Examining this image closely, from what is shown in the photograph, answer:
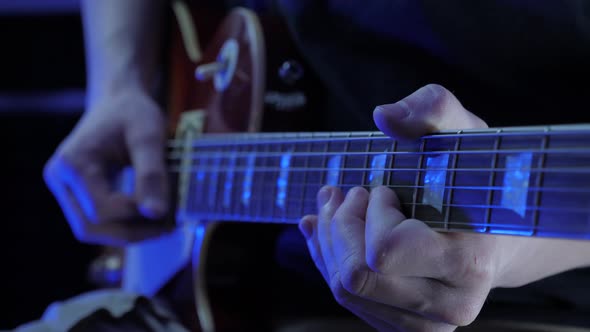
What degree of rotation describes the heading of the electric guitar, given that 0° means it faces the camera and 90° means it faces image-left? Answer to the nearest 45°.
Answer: approximately 45°
